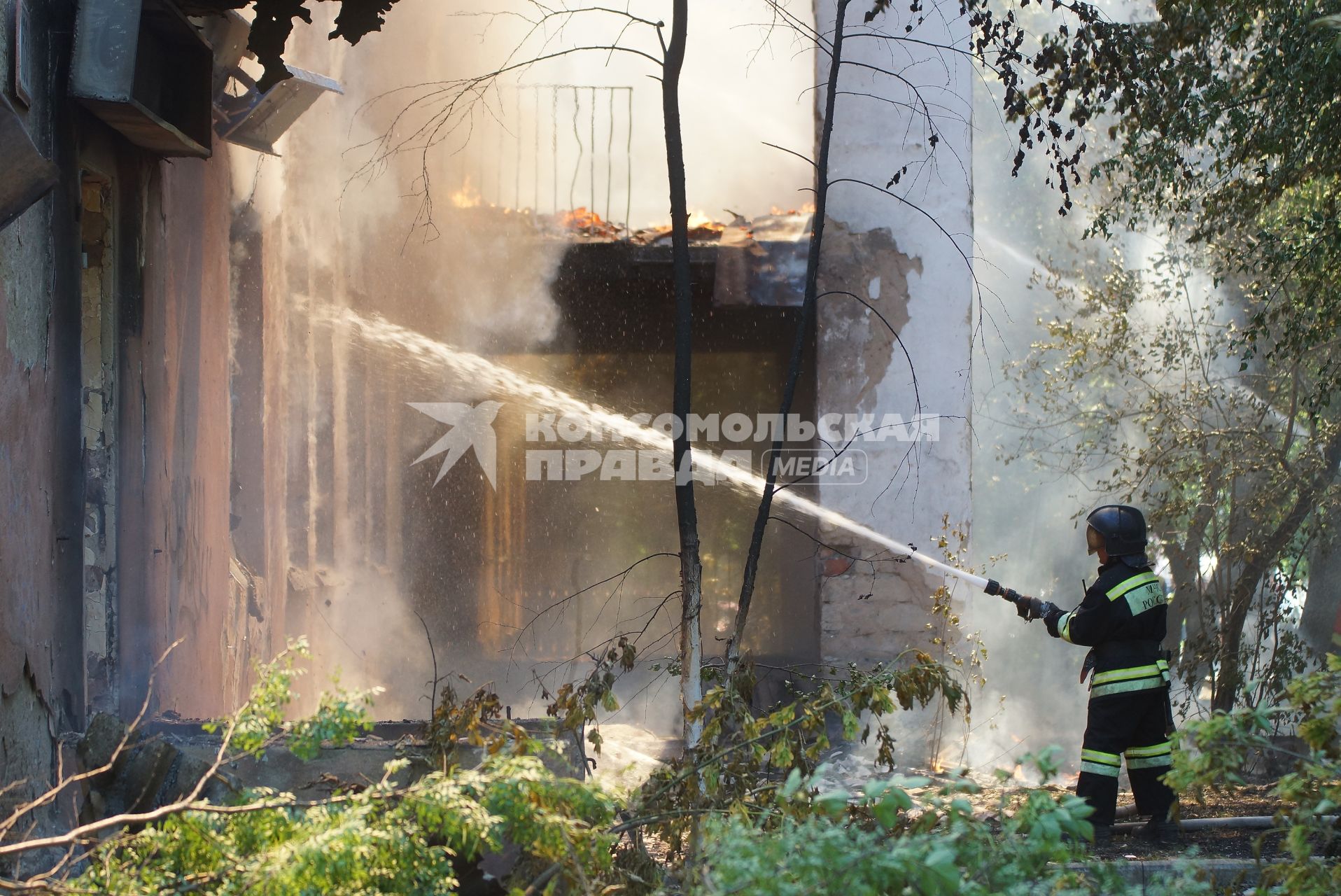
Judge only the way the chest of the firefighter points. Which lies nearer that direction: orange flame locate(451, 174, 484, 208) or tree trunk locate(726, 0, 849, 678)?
the orange flame

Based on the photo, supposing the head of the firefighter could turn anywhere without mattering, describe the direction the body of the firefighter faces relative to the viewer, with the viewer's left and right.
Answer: facing away from the viewer and to the left of the viewer

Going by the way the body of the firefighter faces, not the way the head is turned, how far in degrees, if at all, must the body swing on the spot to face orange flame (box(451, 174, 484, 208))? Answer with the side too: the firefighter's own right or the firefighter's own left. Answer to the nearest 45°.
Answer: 0° — they already face it

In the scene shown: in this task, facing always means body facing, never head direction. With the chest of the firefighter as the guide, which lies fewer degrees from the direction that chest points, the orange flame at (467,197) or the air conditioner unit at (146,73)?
the orange flame

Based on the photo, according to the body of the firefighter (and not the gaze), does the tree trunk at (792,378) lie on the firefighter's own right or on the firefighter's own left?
on the firefighter's own left

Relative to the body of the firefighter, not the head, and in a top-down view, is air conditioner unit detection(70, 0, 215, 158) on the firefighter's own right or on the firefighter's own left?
on the firefighter's own left
